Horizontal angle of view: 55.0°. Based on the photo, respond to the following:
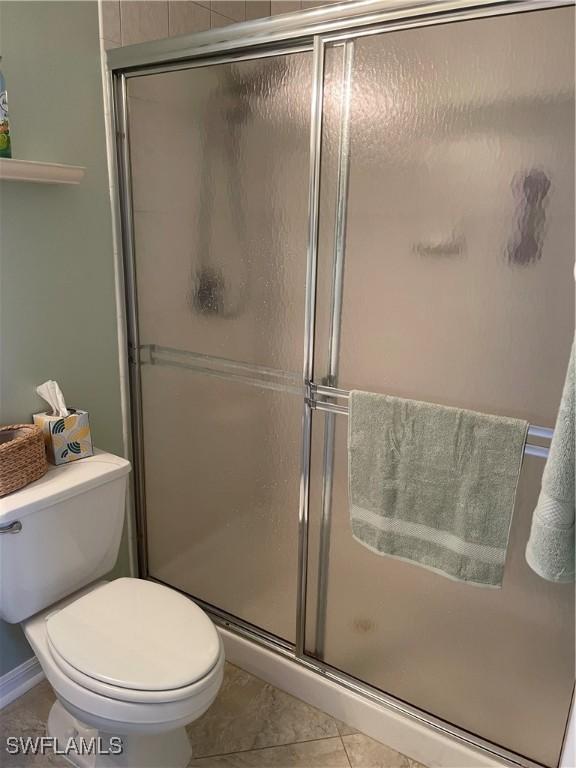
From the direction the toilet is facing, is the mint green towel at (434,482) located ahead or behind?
ahead

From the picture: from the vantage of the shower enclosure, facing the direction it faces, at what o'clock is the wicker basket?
The wicker basket is roughly at 1 o'clock from the shower enclosure.

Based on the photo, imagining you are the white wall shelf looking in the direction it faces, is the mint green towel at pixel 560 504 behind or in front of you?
in front

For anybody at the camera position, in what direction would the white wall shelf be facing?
facing the viewer and to the right of the viewer

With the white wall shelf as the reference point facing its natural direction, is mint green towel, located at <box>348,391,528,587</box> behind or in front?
in front

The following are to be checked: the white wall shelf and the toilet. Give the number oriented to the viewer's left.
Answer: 0

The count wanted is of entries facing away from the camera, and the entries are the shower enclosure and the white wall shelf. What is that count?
0

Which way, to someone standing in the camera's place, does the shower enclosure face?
facing the viewer and to the left of the viewer
